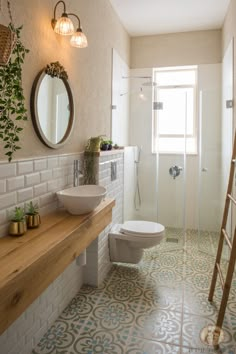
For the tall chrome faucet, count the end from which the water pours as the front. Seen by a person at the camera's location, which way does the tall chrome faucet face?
facing to the right of the viewer

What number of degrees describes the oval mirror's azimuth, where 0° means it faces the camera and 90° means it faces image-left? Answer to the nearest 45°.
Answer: approximately 315°

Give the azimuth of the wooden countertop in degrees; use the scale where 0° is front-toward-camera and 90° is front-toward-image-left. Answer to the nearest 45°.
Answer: approximately 315°

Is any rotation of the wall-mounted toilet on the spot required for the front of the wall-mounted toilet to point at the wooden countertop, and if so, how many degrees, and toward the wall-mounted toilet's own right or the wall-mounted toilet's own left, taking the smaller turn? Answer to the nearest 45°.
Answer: approximately 90° to the wall-mounted toilet's own right

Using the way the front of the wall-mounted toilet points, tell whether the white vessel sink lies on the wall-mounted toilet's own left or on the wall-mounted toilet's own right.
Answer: on the wall-mounted toilet's own right
